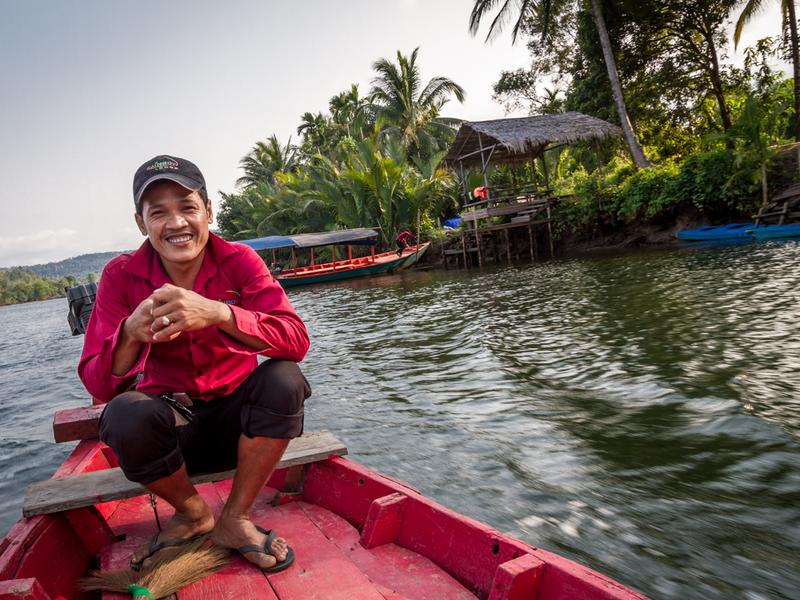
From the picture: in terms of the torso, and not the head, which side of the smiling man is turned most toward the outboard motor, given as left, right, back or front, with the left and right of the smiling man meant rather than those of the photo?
back

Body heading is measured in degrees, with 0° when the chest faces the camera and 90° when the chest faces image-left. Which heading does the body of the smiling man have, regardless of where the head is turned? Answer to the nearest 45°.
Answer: approximately 0°
